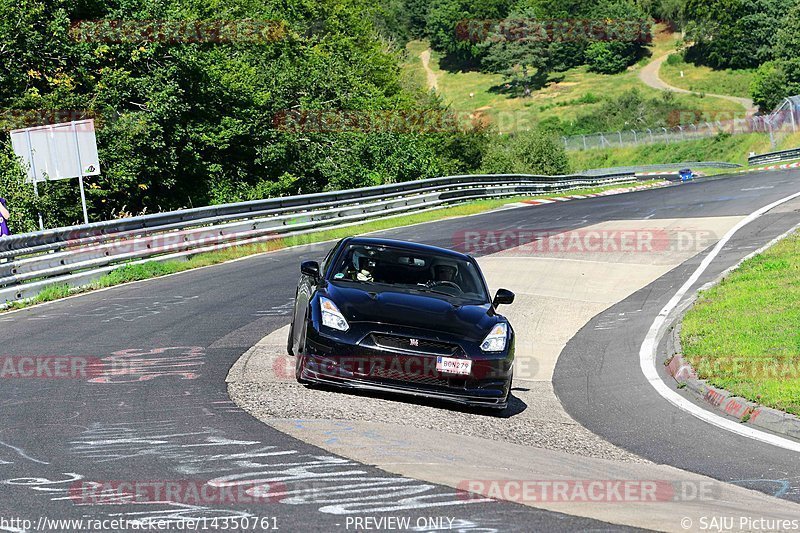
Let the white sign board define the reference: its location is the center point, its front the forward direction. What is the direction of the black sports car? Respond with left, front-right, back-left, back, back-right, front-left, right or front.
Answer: back

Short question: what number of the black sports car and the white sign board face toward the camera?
1

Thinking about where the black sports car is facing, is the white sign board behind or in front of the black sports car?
behind

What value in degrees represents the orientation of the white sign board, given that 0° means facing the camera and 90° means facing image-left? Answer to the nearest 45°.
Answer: approximately 180°

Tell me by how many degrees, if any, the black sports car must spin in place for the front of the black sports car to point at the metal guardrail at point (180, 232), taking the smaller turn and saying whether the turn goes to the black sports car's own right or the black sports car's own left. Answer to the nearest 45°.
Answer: approximately 180°

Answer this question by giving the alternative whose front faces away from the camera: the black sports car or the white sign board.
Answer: the white sign board

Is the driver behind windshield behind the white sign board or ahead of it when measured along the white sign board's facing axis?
behind

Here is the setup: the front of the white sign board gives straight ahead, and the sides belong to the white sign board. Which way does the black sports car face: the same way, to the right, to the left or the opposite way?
the opposite way

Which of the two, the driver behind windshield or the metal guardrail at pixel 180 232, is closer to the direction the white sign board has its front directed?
the metal guardrail
